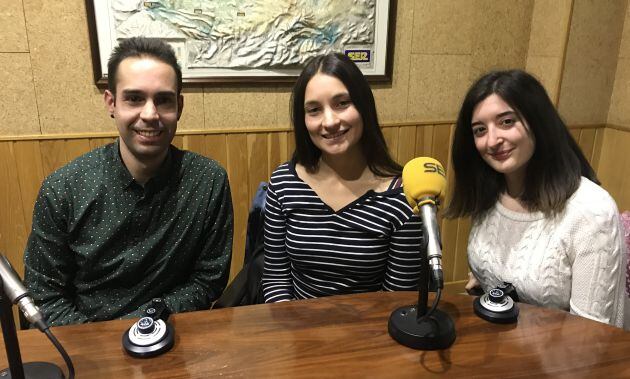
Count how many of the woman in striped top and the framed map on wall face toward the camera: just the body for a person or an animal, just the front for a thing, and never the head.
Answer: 2

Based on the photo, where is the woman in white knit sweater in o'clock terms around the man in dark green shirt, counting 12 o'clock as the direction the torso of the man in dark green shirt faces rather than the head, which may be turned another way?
The woman in white knit sweater is roughly at 10 o'clock from the man in dark green shirt.

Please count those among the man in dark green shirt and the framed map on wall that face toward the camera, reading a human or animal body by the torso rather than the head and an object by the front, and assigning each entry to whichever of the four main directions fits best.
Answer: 2

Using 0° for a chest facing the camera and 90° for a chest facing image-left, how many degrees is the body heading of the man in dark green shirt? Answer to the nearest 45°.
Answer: approximately 0°

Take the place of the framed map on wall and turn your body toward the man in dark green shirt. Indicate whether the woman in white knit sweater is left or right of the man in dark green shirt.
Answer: left

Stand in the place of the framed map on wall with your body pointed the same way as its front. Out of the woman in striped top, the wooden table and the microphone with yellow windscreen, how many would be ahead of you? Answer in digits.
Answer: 3

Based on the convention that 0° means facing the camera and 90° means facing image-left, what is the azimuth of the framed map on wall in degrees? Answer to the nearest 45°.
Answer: approximately 0°
